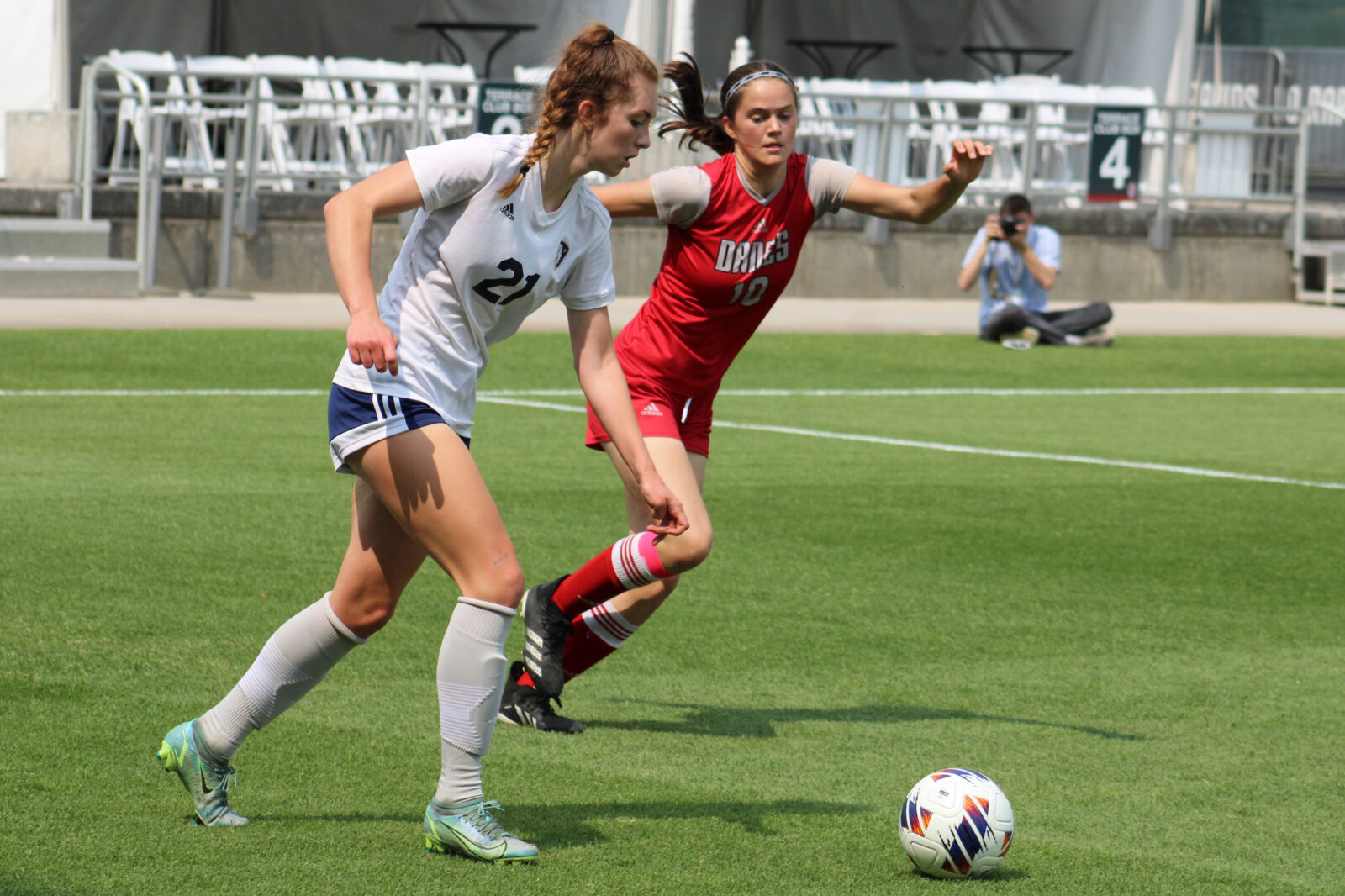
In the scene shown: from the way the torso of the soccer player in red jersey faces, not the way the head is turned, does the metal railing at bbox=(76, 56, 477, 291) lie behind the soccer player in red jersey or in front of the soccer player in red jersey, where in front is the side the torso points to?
behind

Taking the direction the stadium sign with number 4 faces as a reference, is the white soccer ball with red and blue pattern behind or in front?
in front

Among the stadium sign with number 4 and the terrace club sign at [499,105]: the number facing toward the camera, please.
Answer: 2

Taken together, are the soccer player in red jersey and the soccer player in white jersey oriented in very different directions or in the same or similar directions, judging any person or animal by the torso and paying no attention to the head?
same or similar directions

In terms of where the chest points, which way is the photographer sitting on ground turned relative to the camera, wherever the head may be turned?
toward the camera

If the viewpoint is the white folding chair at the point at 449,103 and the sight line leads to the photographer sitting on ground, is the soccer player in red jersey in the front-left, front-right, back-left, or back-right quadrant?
front-right

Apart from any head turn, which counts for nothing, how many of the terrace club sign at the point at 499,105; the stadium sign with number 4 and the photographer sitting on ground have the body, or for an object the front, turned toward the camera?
3

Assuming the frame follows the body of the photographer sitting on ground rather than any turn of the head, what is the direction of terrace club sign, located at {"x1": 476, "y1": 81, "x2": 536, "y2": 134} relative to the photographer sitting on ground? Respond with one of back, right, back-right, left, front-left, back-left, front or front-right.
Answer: right

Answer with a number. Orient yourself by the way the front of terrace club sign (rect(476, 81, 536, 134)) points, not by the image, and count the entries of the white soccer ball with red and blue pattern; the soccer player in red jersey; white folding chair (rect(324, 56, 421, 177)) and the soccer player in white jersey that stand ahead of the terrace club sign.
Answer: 3

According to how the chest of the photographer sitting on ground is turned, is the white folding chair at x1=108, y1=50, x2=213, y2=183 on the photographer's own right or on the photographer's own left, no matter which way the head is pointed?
on the photographer's own right

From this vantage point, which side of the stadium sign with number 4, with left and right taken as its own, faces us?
front

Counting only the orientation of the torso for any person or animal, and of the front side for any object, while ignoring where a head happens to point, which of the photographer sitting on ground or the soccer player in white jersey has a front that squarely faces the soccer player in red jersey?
the photographer sitting on ground

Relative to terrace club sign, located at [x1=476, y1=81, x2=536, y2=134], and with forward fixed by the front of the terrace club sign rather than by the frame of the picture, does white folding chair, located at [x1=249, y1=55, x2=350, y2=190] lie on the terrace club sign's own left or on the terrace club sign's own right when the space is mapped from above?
on the terrace club sign's own right

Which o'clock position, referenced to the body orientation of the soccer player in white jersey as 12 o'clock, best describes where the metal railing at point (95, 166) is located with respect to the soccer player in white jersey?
The metal railing is roughly at 7 o'clock from the soccer player in white jersey.

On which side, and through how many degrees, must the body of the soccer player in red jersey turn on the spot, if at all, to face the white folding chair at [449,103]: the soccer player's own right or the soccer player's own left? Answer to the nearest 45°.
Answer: approximately 135° to the soccer player's own left

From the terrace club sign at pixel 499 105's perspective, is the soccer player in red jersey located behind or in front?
in front

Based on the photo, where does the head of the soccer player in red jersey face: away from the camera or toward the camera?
toward the camera

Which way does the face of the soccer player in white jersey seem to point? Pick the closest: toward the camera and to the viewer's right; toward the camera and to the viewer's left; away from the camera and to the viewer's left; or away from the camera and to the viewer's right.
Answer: toward the camera and to the viewer's right

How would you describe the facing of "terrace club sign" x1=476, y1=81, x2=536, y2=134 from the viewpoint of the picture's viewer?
facing the viewer

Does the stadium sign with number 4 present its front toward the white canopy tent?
no
